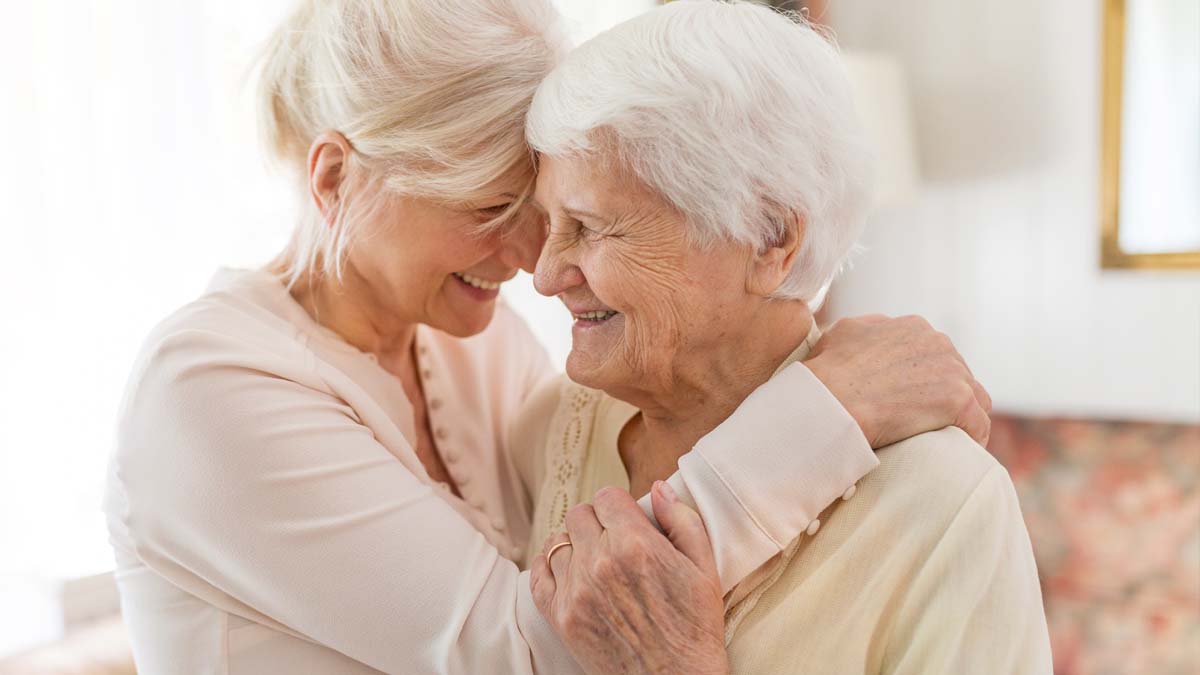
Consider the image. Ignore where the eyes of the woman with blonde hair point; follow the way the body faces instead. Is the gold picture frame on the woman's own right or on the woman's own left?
on the woman's own left

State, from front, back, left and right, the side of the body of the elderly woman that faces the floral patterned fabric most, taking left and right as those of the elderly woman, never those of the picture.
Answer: back

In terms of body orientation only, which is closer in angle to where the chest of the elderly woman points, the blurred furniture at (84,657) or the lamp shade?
the blurred furniture

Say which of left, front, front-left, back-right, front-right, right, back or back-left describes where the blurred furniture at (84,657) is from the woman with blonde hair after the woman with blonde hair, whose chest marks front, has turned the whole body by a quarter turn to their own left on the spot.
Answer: left

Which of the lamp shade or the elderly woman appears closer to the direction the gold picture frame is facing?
the elderly woman

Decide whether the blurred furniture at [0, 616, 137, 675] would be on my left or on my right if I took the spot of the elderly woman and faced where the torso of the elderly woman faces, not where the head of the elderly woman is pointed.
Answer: on my right

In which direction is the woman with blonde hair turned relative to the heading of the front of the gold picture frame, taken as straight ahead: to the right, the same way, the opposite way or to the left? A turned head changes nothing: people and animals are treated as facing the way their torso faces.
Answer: to the left

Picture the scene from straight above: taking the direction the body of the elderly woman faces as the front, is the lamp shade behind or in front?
behind

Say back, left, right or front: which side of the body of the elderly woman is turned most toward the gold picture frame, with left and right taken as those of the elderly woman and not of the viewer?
back
